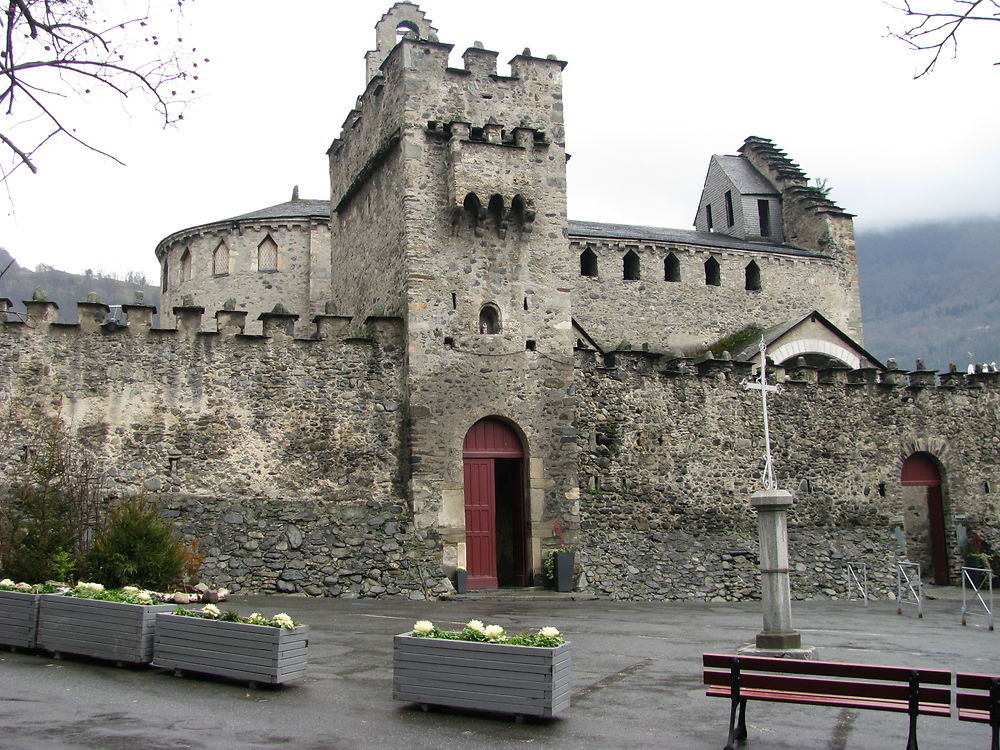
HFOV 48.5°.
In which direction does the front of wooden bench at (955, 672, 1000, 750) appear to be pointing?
away from the camera

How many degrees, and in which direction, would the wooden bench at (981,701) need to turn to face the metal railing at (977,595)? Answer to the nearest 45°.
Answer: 0° — it already faces it

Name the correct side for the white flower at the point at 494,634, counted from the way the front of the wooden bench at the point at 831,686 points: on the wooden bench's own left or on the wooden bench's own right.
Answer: on the wooden bench's own left

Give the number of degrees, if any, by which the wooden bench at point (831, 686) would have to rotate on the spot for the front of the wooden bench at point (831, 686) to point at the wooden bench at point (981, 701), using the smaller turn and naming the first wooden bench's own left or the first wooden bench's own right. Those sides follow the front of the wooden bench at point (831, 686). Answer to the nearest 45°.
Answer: approximately 90° to the first wooden bench's own right

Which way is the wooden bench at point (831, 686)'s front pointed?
away from the camera

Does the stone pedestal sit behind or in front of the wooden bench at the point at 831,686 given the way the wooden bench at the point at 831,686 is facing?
in front

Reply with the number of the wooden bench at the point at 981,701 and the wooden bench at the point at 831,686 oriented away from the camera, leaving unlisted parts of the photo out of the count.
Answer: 2

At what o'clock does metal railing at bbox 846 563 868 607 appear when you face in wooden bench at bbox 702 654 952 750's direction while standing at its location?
The metal railing is roughly at 12 o'clock from the wooden bench.

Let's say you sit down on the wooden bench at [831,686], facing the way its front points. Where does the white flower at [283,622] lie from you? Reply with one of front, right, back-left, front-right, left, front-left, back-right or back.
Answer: left

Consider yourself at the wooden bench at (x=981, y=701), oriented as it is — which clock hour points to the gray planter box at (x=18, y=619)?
The gray planter box is roughly at 9 o'clock from the wooden bench.

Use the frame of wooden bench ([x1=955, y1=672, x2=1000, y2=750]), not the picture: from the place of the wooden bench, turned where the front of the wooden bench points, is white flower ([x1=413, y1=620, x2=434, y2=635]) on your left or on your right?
on your left

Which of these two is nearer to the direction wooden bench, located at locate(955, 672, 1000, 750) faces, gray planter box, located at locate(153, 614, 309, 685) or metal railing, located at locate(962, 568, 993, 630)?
the metal railing

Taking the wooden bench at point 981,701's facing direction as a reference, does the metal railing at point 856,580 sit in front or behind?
in front

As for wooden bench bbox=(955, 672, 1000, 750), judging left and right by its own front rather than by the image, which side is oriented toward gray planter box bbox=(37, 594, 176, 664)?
left

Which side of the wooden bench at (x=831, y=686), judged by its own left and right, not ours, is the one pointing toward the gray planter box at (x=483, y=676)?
left
